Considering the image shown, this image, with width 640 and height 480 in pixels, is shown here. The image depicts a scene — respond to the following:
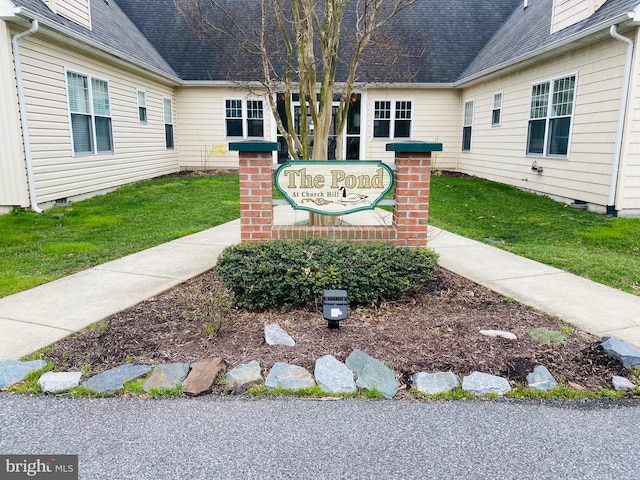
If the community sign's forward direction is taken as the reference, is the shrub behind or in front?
in front

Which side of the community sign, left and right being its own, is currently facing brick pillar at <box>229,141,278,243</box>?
right

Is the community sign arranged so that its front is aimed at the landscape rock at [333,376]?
yes

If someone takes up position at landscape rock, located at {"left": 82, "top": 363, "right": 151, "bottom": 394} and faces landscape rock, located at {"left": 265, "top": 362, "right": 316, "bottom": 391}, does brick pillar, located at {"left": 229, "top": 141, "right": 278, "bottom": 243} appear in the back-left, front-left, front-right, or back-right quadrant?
front-left

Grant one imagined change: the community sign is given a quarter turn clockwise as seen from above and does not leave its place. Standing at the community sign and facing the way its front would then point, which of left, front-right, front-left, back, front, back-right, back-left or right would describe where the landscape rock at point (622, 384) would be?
back-left

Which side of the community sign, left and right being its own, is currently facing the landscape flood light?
front

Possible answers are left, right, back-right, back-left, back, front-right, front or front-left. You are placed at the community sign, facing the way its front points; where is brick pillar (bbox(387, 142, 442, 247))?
left

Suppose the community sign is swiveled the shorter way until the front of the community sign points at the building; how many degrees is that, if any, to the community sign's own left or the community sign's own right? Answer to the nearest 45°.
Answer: approximately 180°

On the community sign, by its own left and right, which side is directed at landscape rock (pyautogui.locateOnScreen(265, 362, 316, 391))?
front

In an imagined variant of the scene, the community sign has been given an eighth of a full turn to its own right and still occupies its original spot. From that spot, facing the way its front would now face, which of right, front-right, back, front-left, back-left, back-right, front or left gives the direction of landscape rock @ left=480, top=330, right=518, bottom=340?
left

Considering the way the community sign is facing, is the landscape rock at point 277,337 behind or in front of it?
in front

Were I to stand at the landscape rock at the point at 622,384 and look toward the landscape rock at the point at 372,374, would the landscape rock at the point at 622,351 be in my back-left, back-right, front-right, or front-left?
back-right

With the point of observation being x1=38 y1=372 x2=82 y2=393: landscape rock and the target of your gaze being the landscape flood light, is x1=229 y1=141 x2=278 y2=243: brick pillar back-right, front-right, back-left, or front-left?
front-left

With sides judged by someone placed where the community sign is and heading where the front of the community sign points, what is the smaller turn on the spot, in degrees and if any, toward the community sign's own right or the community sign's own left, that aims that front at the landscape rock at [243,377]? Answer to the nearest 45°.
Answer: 0° — it already faces it

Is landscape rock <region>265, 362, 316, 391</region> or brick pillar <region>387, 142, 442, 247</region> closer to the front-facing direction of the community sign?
the landscape rock

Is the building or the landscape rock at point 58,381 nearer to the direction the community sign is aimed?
the landscape rock

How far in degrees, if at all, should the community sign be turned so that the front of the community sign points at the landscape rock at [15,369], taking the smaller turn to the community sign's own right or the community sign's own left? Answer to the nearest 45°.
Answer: approximately 45° to the community sign's own right

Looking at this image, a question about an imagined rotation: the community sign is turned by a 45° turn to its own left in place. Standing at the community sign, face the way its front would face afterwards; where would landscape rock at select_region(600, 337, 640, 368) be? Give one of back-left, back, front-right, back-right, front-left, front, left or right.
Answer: front

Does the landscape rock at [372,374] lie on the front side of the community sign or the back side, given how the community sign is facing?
on the front side

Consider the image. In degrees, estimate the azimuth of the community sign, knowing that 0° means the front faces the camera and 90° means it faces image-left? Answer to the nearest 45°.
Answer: approximately 0°
